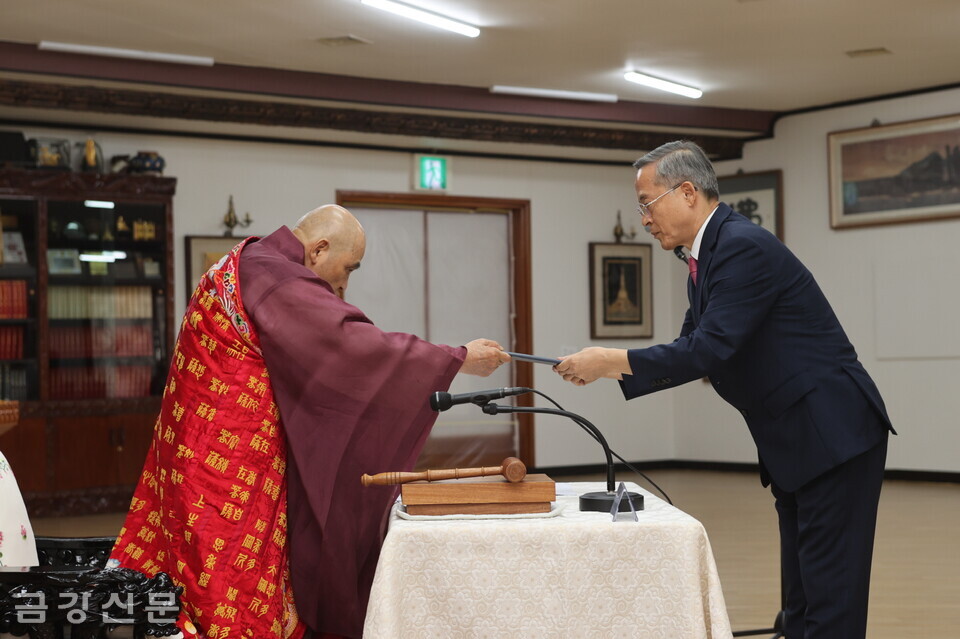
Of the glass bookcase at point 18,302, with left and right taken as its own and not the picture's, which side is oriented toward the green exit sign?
left

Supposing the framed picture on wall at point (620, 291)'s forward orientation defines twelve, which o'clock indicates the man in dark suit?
The man in dark suit is roughly at 12 o'clock from the framed picture on wall.

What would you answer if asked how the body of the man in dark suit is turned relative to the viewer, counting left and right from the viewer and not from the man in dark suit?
facing to the left of the viewer

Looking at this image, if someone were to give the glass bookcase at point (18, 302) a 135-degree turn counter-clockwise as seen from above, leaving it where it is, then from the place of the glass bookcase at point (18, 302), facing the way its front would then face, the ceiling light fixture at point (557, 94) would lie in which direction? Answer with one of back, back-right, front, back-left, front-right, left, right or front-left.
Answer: front-right

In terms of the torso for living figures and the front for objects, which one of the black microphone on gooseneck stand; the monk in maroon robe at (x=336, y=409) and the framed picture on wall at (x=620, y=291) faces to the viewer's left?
the black microphone on gooseneck stand

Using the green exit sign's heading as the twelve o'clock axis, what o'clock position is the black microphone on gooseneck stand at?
The black microphone on gooseneck stand is roughly at 12 o'clock from the green exit sign.

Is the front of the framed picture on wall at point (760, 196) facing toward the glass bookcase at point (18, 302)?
yes

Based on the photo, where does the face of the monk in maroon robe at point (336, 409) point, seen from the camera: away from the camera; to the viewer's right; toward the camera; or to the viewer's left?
to the viewer's right

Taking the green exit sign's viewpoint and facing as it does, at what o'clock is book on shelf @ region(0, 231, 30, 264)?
The book on shelf is roughly at 2 o'clock from the green exit sign.

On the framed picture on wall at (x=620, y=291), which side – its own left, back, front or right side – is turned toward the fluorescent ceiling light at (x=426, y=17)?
front

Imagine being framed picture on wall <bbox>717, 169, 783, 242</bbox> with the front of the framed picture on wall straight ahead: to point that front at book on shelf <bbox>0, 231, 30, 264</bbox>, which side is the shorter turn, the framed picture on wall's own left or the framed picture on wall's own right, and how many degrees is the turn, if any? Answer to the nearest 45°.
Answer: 0° — it already faces it

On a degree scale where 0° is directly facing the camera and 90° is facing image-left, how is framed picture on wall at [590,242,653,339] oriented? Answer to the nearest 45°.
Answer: approximately 0°

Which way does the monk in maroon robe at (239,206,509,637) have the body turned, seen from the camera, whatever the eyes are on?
to the viewer's right
